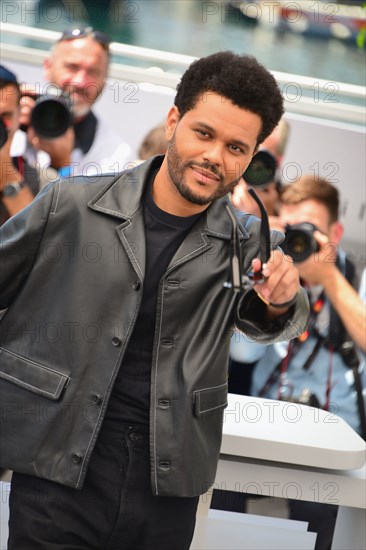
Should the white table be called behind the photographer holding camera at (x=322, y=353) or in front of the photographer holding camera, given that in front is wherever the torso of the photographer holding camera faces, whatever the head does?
in front

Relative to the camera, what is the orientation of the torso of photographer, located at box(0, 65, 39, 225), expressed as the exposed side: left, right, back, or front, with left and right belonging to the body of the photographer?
front

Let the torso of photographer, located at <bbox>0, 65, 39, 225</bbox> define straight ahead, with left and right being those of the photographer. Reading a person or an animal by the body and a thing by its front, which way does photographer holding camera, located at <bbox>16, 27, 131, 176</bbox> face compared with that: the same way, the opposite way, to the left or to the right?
the same way

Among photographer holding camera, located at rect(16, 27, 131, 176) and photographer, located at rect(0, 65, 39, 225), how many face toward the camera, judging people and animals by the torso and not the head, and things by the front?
2

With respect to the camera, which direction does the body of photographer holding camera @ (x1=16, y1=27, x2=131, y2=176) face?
toward the camera

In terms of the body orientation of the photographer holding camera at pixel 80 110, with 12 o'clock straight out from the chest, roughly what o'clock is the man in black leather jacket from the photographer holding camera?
The man in black leather jacket is roughly at 12 o'clock from the photographer holding camera.

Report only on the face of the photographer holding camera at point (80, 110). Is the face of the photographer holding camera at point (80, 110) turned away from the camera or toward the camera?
toward the camera

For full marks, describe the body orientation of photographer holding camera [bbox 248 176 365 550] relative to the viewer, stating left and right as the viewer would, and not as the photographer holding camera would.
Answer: facing the viewer and to the left of the viewer
